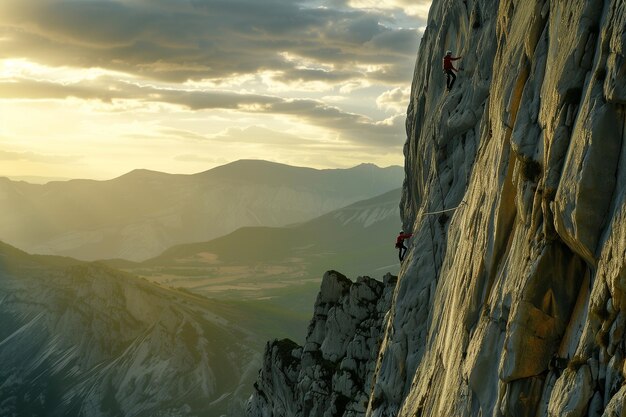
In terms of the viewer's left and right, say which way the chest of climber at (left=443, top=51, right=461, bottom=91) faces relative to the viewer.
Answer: facing away from the viewer and to the right of the viewer
